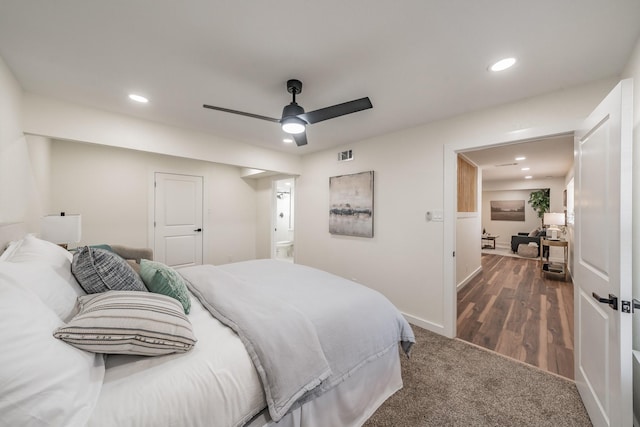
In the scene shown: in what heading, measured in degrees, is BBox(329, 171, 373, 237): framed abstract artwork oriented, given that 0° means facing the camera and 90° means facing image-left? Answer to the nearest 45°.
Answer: approximately 45°

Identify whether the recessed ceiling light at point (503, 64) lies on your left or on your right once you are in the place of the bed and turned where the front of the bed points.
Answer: on your right

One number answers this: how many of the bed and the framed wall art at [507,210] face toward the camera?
1

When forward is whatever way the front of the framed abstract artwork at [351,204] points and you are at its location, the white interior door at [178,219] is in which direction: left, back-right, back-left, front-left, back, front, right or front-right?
front-right

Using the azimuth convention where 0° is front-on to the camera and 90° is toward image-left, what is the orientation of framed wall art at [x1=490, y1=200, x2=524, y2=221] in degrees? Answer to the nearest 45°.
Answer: approximately 0°

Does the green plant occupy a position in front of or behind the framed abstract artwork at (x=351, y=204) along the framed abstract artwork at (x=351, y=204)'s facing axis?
behind

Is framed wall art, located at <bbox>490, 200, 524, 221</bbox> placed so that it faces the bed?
yes

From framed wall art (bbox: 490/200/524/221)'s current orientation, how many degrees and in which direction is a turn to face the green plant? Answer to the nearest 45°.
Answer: approximately 45° to its left
